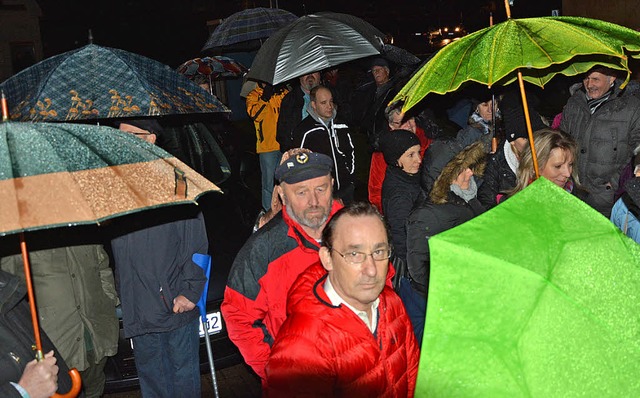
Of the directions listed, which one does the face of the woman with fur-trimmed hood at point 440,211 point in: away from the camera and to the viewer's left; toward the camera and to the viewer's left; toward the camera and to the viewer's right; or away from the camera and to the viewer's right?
toward the camera and to the viewer's right

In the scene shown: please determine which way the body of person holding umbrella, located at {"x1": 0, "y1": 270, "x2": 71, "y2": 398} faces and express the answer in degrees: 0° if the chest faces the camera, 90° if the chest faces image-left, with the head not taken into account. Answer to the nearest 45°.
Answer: approximately 270°

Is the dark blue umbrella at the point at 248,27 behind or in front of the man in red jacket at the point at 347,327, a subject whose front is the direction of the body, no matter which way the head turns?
behind

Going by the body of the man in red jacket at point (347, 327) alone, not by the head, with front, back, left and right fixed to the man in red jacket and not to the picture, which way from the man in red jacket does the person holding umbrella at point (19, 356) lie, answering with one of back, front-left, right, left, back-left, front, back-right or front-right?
back-right

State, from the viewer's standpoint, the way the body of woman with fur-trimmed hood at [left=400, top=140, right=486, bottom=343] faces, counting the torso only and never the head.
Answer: to the viewer's right

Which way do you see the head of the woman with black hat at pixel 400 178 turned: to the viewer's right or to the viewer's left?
to the viewer's right

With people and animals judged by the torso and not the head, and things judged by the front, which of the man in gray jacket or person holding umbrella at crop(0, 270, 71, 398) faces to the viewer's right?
the person holding umbrella

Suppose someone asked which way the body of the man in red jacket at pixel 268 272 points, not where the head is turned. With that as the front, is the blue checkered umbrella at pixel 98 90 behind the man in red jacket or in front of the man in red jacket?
behind

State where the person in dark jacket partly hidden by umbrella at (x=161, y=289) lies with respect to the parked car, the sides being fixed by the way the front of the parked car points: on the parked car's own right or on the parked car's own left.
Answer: on the parked car's own right
